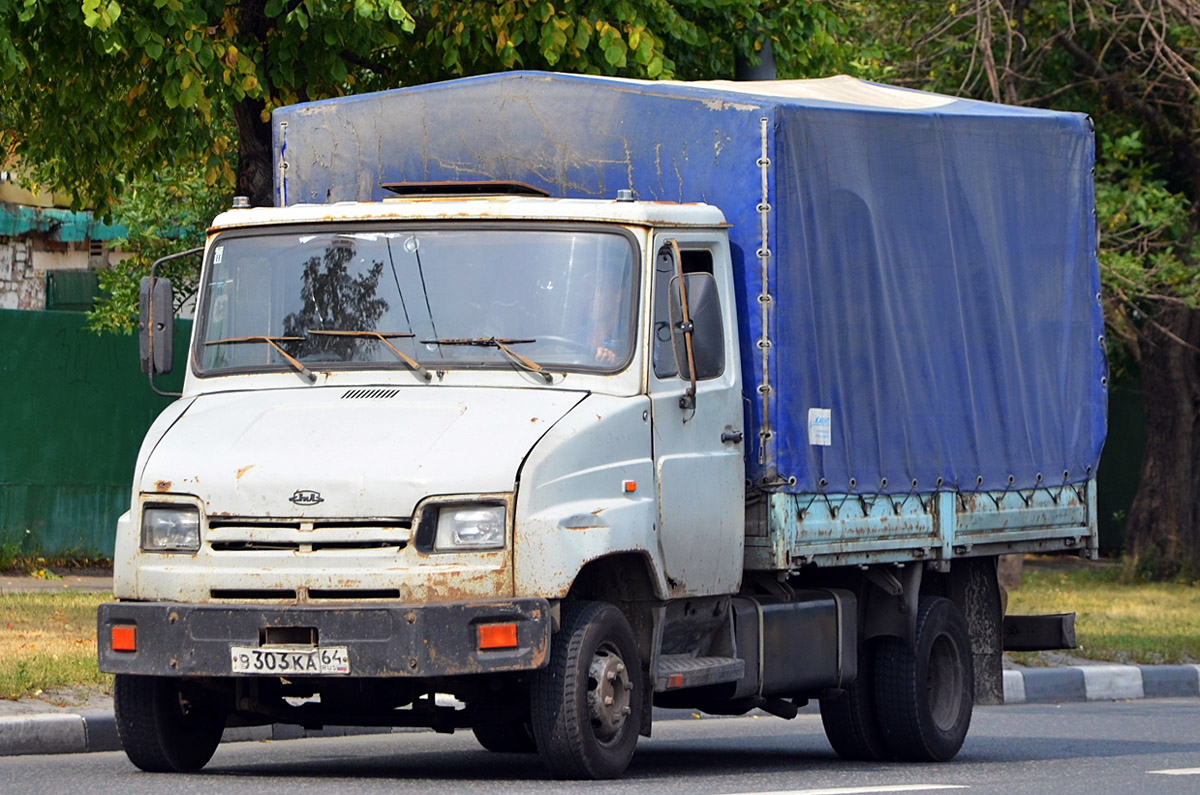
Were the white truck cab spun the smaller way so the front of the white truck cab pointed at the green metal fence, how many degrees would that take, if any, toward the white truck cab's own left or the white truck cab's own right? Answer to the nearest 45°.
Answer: approximately 135° to the white truck cab's own right

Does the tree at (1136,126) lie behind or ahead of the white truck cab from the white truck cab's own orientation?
behind

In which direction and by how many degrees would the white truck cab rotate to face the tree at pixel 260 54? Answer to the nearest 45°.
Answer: approximately 135° to its right

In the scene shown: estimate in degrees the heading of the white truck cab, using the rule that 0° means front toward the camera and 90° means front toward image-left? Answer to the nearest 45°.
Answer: approximately 45°
